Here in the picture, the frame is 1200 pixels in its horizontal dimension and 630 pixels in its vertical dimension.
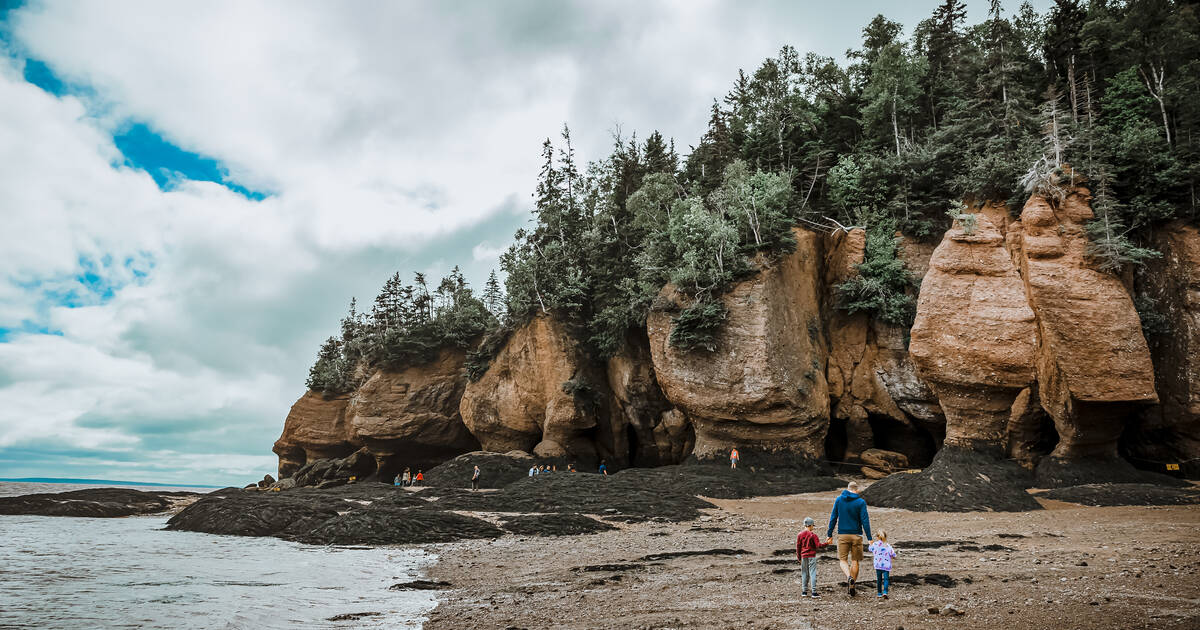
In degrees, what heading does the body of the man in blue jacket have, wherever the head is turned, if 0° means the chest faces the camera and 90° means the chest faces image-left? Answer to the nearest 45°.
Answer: approximately 180°

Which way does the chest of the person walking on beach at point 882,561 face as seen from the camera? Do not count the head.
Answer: away from the camera

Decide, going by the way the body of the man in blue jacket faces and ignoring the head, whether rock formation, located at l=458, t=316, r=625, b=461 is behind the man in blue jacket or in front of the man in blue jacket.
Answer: in front

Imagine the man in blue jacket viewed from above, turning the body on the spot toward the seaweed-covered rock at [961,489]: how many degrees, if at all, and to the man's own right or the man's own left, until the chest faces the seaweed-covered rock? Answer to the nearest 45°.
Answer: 0° — they already face it

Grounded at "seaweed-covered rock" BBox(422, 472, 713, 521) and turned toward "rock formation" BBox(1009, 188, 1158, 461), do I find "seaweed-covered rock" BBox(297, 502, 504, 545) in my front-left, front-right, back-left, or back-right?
back-right

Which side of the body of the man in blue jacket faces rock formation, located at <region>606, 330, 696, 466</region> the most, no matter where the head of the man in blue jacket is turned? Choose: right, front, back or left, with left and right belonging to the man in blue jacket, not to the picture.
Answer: front

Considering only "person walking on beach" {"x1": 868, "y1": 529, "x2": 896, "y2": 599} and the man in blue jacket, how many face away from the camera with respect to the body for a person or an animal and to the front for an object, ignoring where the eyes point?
2

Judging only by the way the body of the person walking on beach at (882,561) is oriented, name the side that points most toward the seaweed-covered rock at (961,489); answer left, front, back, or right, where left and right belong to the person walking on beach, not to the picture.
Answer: front

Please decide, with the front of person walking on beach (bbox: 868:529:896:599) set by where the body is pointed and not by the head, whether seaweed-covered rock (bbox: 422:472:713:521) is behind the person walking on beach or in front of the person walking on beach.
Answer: in front
